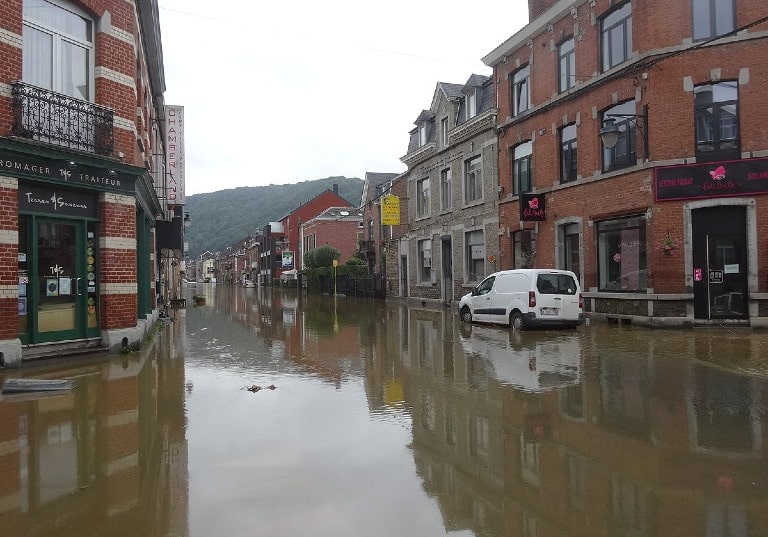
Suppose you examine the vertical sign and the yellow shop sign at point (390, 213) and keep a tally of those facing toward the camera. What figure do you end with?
2

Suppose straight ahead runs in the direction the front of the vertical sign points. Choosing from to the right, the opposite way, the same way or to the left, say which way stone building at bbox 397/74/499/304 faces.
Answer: to the right

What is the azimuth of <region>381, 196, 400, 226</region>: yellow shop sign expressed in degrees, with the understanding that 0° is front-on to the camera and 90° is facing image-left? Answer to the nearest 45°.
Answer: approximately 0°

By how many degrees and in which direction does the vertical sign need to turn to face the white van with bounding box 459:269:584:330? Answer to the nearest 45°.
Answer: approximately 45° to its left

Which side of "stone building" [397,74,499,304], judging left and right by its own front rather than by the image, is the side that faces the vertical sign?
front

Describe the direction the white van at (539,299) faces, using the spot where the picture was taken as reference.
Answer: facing away from the viewer and to the left of the viewer

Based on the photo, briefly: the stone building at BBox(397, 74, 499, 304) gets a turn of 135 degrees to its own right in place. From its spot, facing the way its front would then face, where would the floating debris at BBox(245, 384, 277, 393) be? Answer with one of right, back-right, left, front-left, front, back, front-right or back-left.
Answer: back

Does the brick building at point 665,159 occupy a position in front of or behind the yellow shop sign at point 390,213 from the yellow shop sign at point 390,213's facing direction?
in front

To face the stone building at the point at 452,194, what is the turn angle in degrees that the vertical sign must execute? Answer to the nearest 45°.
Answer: approximately 90° to its left

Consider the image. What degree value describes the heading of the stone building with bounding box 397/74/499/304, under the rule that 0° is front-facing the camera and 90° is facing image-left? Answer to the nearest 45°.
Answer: approximately 45°

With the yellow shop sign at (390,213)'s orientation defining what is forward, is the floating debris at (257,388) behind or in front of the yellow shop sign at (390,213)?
in front

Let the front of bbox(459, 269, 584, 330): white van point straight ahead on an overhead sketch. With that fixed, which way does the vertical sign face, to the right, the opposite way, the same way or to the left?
the opposite way

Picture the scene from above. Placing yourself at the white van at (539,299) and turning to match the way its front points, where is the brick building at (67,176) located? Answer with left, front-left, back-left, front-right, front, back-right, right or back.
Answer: left

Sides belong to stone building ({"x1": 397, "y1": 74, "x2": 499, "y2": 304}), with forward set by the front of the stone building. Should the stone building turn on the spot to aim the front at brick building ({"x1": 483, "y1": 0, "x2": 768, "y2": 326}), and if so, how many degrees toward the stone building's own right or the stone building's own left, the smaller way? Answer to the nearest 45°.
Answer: approximately 90° to the stone building's own left

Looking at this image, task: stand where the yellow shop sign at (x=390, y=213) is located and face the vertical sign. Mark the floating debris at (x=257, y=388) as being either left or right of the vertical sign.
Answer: left
